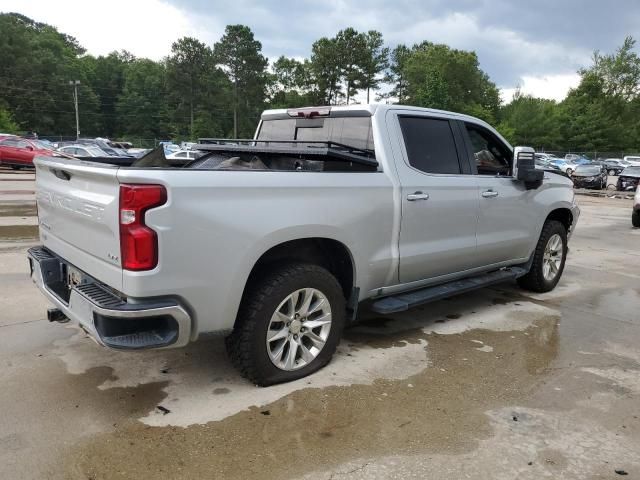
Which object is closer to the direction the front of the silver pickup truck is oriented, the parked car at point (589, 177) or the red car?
the parked car

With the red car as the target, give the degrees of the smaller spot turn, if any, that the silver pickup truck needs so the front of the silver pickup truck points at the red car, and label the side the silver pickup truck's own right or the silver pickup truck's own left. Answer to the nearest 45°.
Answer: approximately 90° to the silver pickup truck's own left

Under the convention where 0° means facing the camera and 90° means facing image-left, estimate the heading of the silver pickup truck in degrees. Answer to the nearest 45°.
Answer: approximately 225°

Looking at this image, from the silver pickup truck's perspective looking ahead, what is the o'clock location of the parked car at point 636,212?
The parked car is roughly at 12 o'clock from the silver pickup truck.

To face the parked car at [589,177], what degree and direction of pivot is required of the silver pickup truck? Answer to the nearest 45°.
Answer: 0° — it already faces it

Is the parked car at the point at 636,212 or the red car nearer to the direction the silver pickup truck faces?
the parked car

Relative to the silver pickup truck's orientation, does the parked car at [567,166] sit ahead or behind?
ahead

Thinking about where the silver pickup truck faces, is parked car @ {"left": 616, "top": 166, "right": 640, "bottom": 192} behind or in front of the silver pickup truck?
in front
